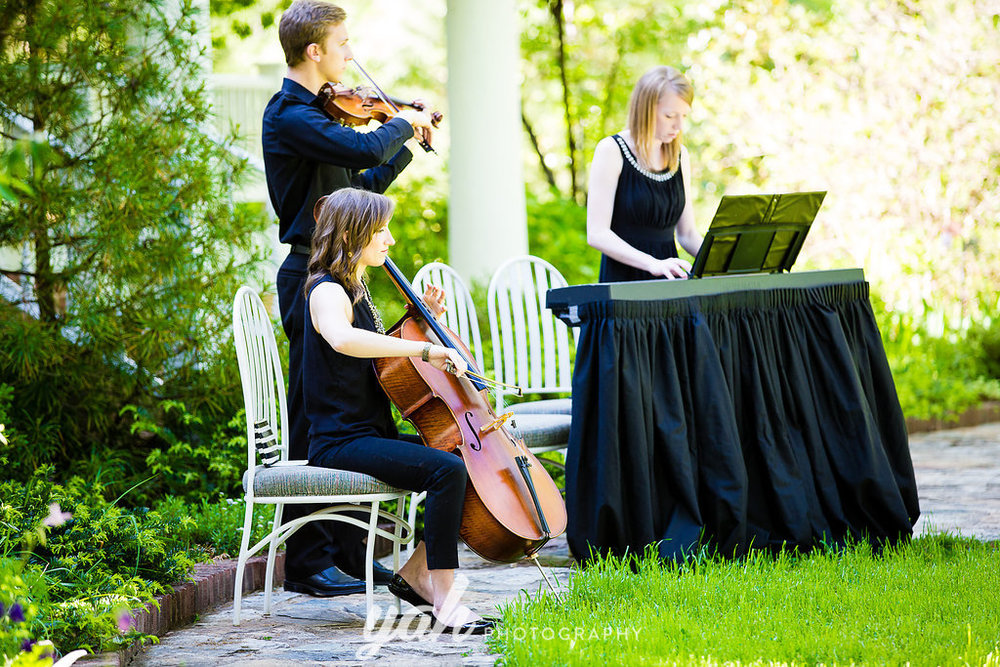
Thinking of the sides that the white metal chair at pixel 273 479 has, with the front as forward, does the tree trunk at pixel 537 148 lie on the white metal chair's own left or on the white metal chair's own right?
on the white metal chair's own left

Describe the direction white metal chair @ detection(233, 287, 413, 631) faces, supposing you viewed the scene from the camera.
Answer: facing to the right of the viewer

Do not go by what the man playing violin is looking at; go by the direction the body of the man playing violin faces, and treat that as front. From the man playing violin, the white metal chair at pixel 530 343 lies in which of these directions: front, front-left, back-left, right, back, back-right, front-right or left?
front-left

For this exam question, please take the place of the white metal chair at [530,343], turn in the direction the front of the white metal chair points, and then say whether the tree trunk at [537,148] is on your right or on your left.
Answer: on your left

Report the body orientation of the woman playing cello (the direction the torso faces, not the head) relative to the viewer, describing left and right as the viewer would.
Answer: facing to the right of the viewer

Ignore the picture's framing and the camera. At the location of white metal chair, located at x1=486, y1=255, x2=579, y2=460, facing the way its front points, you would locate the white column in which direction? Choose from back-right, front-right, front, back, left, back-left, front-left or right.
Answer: back-left

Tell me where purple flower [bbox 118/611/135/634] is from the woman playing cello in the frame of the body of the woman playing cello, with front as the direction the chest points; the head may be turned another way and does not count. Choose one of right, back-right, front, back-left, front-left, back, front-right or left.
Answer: back-right

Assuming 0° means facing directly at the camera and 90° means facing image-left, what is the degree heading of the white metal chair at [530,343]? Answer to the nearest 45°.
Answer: approximately 315°

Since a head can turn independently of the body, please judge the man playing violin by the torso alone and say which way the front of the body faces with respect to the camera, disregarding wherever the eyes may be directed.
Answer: to the viewer's right
